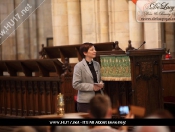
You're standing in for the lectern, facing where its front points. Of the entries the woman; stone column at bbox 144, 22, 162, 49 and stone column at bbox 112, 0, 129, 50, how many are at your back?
2

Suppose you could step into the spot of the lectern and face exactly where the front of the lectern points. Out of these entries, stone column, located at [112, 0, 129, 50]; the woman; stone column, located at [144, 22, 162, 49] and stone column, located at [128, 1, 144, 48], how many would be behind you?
3

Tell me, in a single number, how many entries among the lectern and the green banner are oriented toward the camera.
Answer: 2

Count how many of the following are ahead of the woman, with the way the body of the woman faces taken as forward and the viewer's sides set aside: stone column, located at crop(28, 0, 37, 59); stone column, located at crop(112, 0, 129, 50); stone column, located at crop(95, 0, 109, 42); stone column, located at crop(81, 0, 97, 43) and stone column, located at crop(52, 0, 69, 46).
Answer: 0

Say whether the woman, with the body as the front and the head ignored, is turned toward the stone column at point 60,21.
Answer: no

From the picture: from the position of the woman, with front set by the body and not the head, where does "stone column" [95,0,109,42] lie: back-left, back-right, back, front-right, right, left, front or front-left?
back-left

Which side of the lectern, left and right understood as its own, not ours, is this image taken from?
front

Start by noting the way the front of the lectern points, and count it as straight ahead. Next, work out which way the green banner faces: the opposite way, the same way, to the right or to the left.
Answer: the same way

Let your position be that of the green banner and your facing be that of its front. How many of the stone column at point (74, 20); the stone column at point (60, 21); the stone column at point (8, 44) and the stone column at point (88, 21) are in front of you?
0

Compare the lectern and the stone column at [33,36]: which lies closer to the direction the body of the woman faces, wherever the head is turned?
the lectern

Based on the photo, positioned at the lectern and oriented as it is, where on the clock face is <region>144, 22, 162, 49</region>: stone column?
The stone column is roughly at 6 o'clock from the lectern.

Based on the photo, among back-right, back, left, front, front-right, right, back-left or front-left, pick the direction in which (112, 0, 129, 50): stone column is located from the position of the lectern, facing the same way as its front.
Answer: back

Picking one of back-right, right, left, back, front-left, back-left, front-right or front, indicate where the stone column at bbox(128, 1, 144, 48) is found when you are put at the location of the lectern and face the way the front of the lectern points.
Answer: back
